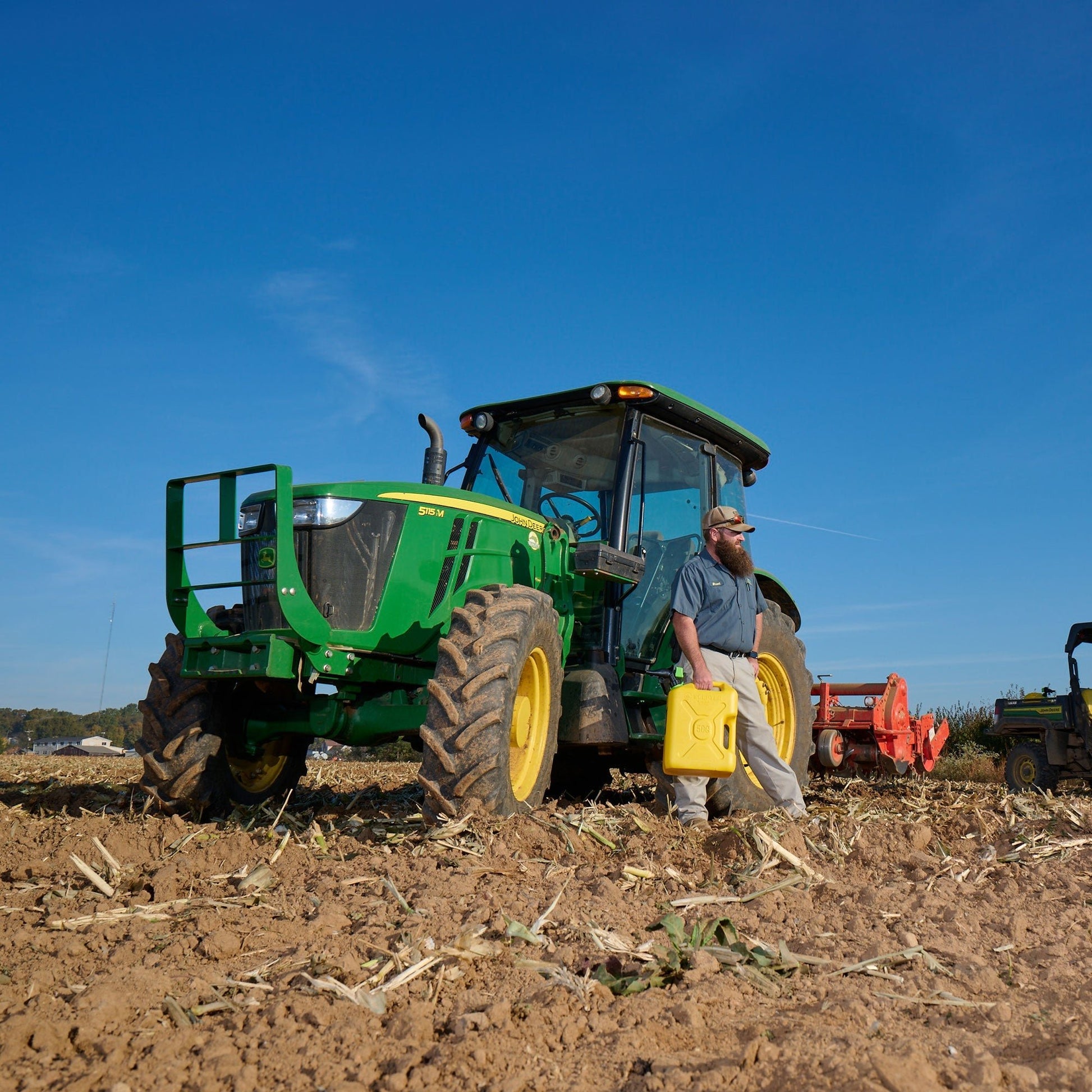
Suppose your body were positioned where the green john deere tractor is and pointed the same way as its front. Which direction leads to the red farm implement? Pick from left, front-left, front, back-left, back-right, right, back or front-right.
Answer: back

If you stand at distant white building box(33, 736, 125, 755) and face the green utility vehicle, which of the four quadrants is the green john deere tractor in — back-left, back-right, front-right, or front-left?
front-right

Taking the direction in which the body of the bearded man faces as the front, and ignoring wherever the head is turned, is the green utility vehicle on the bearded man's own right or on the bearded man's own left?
on the bearded man's own left

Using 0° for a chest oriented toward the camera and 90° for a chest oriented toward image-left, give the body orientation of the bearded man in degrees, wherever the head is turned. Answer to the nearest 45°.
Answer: approximately 315°

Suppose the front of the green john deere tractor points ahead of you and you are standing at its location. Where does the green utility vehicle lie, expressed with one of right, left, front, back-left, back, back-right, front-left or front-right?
back

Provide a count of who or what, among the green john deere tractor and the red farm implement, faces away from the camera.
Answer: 0

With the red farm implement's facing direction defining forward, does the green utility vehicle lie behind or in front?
behind

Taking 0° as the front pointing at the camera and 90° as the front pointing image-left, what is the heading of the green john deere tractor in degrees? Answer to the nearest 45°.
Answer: approximately 45°

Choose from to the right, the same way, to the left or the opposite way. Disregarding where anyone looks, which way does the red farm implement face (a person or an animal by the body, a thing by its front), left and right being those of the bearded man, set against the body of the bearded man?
to the right

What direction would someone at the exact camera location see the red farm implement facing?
facing the viewer and to the left of the viewer
